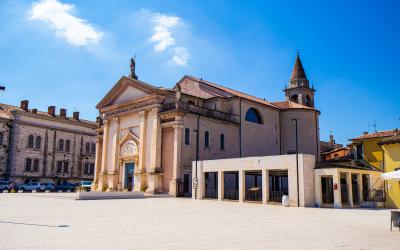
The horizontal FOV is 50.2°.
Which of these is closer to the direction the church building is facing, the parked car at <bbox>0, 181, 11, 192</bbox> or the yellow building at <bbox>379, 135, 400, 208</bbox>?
the parked car

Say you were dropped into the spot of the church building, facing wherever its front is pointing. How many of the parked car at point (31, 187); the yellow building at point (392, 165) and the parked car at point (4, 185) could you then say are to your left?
1

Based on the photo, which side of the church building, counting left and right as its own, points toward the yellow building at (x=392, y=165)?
left

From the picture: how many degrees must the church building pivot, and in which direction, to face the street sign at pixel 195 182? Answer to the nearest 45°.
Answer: approximately 45° to its left

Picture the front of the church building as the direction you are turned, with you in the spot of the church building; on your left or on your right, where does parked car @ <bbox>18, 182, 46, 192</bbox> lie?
on your right

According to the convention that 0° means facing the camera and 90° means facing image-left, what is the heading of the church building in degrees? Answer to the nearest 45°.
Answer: approximately 45°

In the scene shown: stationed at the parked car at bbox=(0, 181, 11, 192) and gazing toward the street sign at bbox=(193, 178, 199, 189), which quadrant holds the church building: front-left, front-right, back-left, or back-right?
front-left

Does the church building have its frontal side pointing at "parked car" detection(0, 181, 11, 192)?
no
